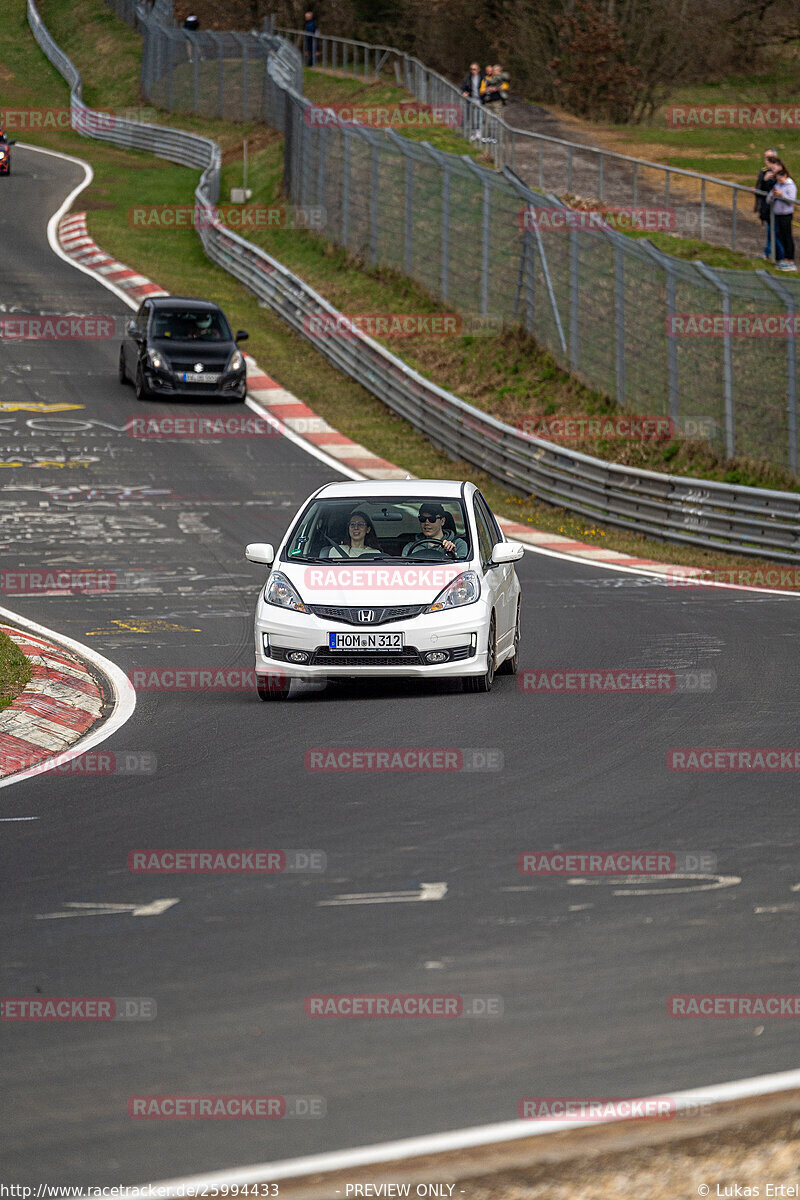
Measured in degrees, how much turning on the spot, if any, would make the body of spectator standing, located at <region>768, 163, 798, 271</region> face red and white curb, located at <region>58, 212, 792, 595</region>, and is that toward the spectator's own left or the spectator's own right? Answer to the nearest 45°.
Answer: approximately 45° to the spectator's own right

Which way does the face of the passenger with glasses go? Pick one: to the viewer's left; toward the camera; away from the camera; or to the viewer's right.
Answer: toward the camera

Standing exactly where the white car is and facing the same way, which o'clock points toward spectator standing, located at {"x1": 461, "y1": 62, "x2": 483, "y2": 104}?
The spectator standing is roughly at 6 o'clock from the white car.

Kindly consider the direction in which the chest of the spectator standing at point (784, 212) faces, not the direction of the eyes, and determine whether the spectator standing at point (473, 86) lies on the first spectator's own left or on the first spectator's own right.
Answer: on the first spectator's own right

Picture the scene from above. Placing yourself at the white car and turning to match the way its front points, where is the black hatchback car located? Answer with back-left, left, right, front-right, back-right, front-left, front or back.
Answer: back

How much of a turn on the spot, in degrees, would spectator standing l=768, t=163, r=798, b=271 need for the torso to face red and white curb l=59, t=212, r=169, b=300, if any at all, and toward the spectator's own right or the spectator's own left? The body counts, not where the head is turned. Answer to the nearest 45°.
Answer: approximately 90° to the spectator's own right

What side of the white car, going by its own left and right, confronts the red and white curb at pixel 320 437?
back

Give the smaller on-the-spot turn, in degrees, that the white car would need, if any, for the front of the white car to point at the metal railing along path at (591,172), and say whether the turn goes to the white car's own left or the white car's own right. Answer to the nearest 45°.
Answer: approximately 180°

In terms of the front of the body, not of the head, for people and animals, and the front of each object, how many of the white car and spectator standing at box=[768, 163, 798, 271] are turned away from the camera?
0

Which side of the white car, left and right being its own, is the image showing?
front

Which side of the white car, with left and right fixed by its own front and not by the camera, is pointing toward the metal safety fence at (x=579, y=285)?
back

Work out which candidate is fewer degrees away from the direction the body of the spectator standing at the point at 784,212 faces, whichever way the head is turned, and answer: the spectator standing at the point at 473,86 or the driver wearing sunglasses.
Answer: the driver wearing sunglasses

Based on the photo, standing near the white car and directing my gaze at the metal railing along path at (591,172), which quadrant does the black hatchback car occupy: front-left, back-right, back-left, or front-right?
front-left
